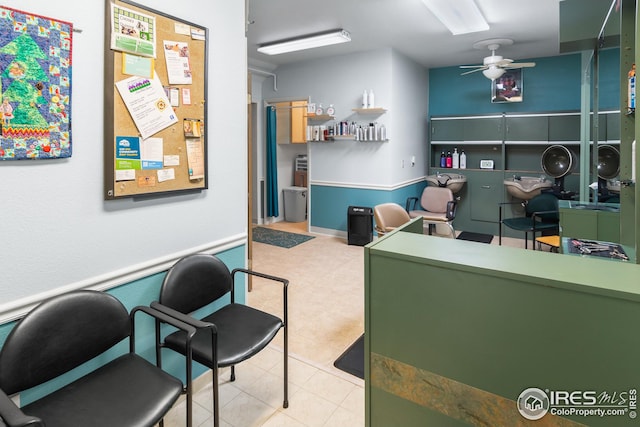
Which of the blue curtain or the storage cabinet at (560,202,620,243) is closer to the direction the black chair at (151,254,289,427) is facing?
the storage cabinet

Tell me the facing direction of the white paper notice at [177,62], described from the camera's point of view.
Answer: facing the viewer and to the right of the viewer

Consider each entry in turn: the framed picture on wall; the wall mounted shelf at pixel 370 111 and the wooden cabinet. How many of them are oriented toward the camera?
3

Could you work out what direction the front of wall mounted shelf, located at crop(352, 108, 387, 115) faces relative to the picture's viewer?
facing the viewer

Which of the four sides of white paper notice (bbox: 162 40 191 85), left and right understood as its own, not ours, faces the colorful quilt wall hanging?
right

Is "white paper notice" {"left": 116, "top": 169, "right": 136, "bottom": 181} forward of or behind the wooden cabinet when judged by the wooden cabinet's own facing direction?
forward

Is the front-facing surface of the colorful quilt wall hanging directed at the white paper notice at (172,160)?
no

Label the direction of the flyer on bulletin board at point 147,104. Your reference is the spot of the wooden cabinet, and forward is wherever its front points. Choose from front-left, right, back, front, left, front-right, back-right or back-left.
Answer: front

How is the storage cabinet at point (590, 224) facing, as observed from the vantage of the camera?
facing the viewer and to the left of the viewer

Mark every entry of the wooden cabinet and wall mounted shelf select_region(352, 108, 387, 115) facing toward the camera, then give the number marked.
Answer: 2

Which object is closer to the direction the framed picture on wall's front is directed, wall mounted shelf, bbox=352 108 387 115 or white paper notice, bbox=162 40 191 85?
the white paper notice

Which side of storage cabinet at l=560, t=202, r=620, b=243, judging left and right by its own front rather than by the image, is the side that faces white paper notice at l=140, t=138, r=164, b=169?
front

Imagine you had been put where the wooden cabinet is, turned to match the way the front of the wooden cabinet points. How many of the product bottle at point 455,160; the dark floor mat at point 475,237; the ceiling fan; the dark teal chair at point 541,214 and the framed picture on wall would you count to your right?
0

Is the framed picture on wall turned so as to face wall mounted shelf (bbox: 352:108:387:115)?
no

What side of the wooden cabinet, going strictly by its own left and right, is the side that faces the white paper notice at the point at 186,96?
front
